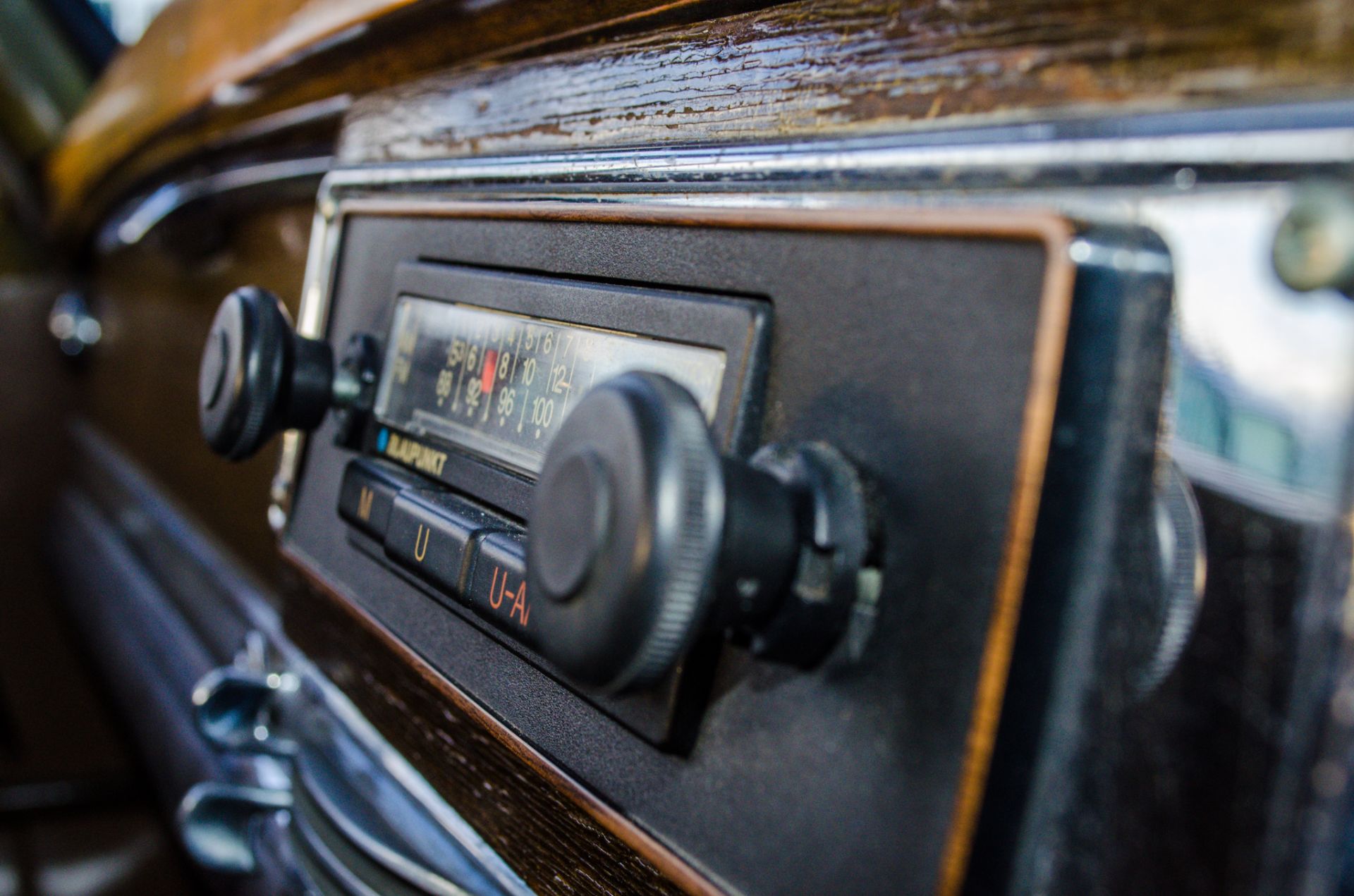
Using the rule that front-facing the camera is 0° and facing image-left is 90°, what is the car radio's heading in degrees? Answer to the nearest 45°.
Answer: approximately 45°
